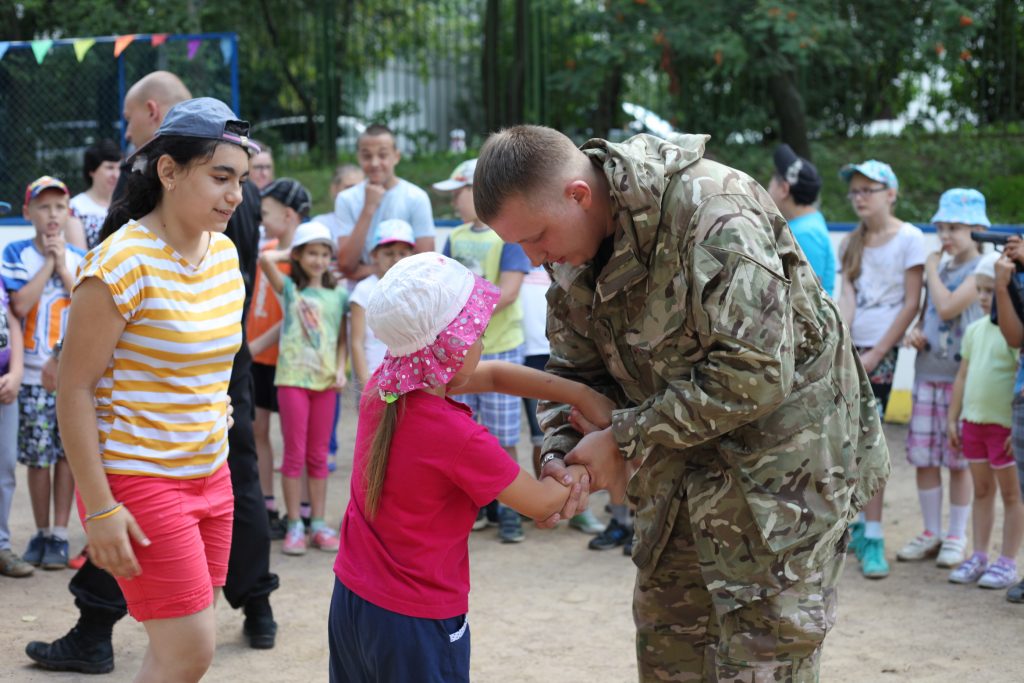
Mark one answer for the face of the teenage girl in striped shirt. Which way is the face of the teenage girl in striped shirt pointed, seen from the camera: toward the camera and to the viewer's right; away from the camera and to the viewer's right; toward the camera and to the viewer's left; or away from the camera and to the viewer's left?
toward the camera and to the viewer's right

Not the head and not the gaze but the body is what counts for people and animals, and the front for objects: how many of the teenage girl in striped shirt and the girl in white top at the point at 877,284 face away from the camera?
0

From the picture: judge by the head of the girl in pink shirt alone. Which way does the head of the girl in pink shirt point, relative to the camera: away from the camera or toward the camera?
away from the camera

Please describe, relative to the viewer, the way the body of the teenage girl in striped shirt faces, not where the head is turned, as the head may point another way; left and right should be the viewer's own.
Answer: facing the viewer and to the right of the viewer

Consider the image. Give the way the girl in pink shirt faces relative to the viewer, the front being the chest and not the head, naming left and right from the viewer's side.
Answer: facing away from the viewer and to the right of the viewer

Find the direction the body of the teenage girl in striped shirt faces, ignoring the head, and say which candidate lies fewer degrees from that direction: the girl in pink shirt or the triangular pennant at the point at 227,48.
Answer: the girl in pink shirt

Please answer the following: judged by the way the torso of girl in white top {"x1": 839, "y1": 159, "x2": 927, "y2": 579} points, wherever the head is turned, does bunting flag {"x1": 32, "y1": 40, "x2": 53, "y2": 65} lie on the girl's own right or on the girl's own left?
on the girl's own right

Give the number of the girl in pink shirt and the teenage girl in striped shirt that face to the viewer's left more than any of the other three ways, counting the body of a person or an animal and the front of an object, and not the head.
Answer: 0

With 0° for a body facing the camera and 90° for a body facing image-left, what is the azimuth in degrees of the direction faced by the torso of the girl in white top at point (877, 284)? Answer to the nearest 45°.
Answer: approximately 45°

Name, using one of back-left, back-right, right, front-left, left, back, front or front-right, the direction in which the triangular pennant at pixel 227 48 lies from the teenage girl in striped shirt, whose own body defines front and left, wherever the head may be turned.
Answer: back-left

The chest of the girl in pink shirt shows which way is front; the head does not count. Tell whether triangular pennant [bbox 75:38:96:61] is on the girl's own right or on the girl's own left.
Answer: on the girl's own left
